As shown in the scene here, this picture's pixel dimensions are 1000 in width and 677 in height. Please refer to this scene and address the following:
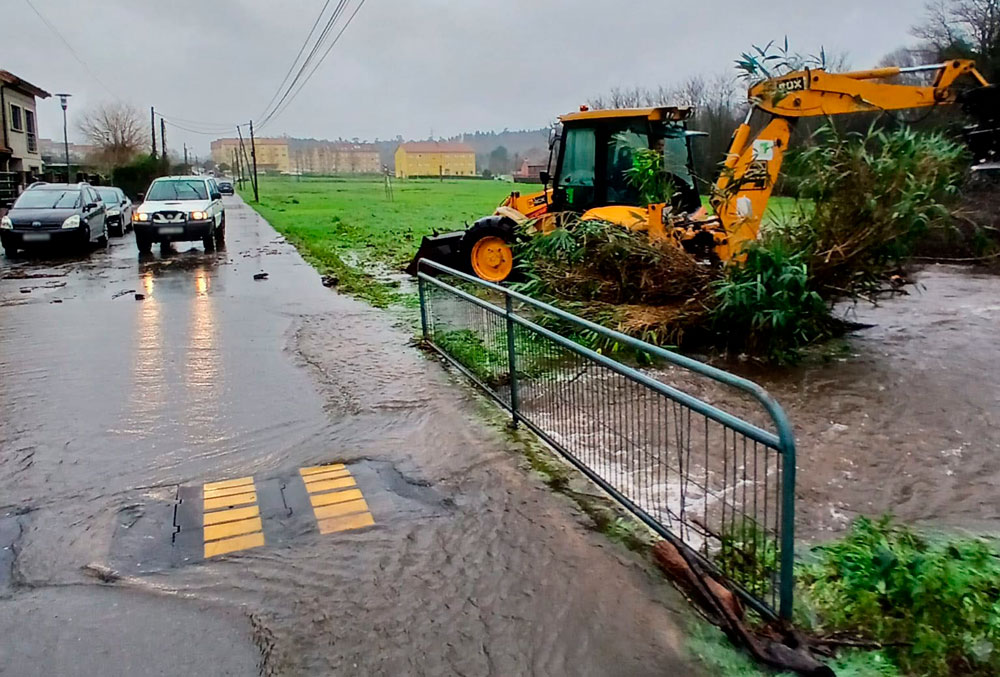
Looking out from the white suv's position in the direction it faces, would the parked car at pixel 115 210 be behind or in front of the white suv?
behind

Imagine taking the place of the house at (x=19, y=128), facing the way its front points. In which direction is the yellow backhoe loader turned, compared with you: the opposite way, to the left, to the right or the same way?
the opposite way

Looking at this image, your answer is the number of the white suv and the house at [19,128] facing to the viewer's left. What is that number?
0

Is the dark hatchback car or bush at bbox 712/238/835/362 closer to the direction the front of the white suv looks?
the bush

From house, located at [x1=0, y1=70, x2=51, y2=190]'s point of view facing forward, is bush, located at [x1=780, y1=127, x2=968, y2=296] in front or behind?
in front

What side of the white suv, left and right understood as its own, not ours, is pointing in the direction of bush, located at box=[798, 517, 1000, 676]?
front

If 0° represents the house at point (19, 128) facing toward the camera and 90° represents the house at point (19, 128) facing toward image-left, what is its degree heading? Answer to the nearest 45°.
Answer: approximately 315°

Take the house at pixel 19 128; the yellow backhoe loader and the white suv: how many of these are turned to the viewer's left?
1

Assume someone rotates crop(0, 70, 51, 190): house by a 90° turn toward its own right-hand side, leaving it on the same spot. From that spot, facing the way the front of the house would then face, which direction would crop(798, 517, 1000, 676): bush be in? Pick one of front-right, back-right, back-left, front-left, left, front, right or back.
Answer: front-left

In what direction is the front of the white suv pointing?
toward the camera

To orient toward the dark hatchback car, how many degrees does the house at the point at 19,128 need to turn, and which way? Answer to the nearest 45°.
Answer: approximately 45° to its right

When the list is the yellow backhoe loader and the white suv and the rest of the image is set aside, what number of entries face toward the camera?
1

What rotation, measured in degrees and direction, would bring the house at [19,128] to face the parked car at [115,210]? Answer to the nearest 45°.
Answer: approximately 45° to its right

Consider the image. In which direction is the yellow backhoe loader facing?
to the viewer's left
